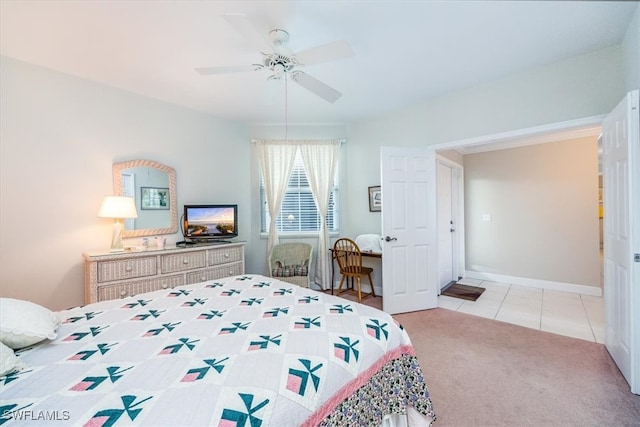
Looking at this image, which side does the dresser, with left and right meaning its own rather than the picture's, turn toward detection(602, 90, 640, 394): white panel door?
front

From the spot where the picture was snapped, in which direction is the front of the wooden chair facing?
facing away from the viewer and to the right of the viewer

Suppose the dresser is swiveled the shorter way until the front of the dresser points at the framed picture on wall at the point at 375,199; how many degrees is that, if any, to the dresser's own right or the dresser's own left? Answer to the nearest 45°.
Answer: approximately 45° to the dresser's own left

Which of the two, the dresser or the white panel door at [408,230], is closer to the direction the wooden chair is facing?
the white panel door

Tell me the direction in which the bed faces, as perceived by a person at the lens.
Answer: facing away from the viewer and to the right of the viewer

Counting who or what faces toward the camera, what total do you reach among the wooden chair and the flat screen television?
1

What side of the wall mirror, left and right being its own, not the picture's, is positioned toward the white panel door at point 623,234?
front

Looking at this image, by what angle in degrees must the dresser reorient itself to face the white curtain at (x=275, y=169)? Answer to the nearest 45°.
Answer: approximately 45° to its left

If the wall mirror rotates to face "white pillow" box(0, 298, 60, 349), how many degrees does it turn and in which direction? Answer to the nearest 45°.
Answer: approximately 45° to its right

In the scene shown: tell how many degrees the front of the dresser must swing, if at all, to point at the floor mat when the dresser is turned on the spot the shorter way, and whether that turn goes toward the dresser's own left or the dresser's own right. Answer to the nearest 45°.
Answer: approximately 45° to the dresser's own left
